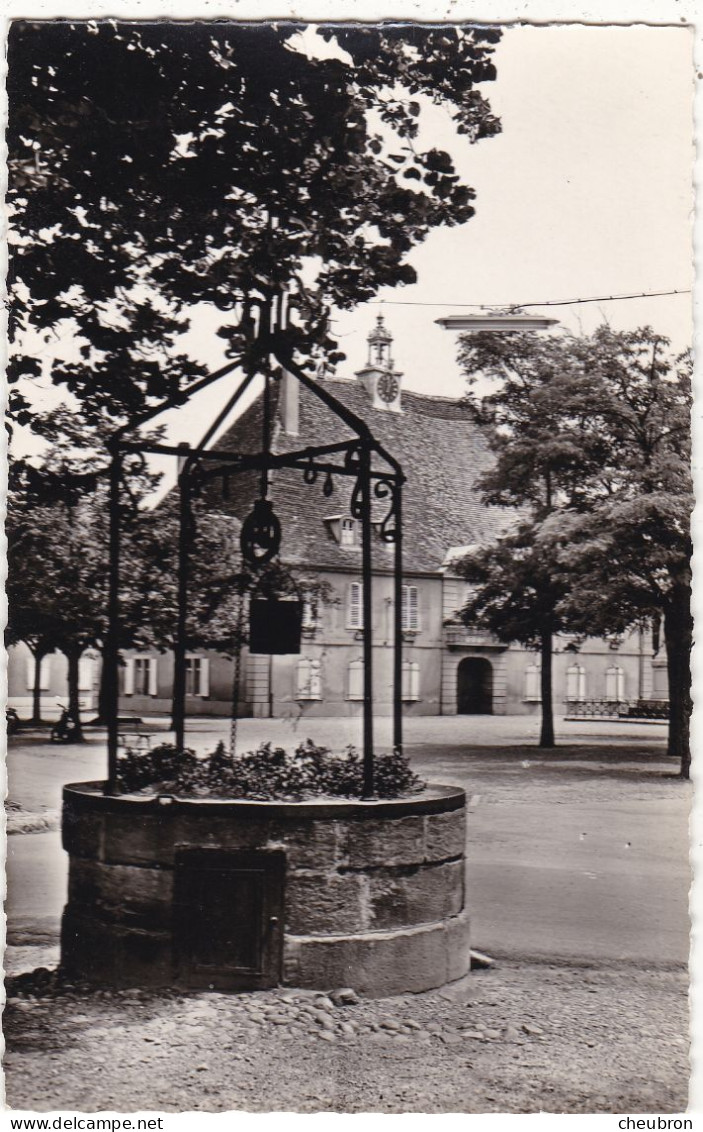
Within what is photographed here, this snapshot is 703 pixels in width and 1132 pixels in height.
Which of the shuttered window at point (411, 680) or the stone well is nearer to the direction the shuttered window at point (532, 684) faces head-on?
the stone well

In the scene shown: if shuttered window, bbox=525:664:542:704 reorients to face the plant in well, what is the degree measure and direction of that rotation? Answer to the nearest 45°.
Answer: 0° — it already faces it

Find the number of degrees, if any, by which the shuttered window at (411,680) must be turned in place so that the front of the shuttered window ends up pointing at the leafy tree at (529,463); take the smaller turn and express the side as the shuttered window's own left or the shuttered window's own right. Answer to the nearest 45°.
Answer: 0° — it already faces it

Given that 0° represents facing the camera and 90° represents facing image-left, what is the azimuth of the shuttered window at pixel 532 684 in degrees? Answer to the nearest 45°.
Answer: approximately 0°

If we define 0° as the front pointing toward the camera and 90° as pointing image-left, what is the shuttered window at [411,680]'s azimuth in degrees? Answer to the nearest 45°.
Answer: approximately 0°

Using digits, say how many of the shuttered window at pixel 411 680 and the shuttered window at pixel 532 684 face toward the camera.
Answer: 2

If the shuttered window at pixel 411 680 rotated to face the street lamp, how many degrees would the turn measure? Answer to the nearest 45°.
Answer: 0° — it already faces it
